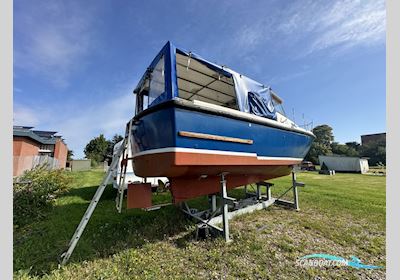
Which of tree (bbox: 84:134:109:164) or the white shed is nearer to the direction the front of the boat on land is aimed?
the white shed

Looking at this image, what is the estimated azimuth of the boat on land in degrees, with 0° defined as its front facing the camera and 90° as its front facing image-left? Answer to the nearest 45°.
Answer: approximately 225°

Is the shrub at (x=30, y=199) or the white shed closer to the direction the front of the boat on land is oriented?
the white shed

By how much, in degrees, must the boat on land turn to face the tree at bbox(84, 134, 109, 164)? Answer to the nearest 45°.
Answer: approximately 90° to its left

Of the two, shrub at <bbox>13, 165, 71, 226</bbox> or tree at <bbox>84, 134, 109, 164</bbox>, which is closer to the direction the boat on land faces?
the tree
